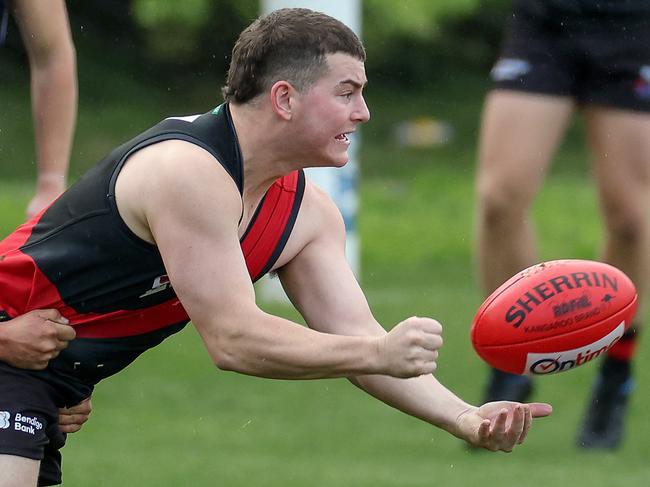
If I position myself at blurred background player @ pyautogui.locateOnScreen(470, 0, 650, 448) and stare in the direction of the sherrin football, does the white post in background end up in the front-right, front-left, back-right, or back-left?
back-right
